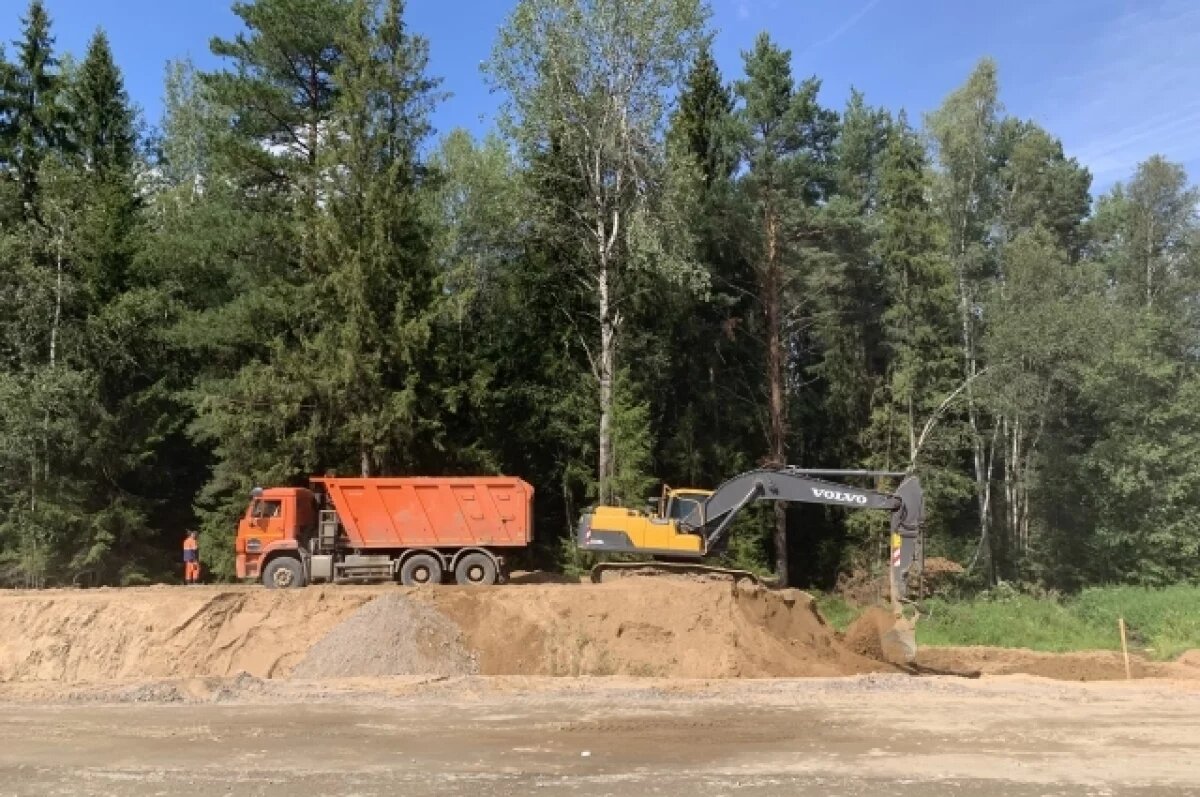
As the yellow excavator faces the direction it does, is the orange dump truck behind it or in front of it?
behind

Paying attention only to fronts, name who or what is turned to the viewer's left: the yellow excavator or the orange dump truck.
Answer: the orange dump truck

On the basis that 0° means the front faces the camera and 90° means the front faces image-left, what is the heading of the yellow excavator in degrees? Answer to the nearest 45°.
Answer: approximately 270°

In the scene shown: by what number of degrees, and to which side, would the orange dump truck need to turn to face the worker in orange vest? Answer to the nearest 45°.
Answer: approximately 45° to its right

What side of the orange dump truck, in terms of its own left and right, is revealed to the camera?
left

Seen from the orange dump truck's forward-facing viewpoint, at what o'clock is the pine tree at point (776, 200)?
The pine tree is roughly at 5 o'clock from the orange dump truck.

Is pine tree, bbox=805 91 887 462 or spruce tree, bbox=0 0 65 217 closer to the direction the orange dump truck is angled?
the spruce tree

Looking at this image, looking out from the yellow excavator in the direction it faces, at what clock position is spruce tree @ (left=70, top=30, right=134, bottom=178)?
The spruce tree is roughly at 7 o'clock from the yellow excavator.

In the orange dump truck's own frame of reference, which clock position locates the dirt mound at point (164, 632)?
The dirt mound is roughly at 11 o'clock from the orange dump truck.

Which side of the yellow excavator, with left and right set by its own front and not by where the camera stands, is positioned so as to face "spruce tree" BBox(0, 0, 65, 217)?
back

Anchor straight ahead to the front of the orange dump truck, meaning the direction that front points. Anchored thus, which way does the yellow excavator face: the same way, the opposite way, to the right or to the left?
the opposite way

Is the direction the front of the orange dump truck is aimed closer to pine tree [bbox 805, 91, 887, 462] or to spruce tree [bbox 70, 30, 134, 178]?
the spruce tree

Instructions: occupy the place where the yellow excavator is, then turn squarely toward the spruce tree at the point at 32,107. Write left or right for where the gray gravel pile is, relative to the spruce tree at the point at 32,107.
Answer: left

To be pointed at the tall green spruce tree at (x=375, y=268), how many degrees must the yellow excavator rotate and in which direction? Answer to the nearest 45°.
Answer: approximately 135° to its left
